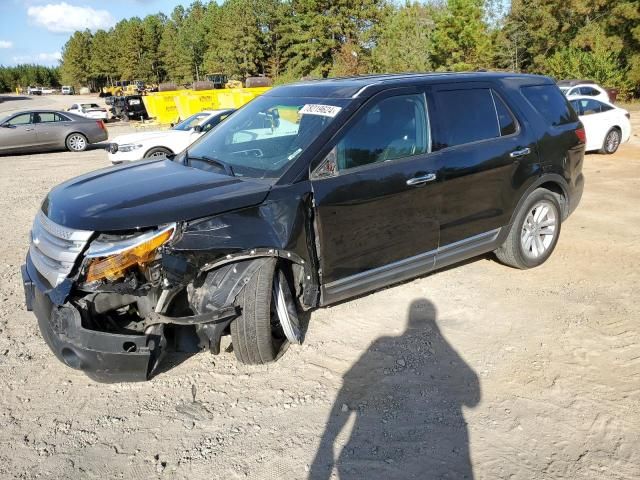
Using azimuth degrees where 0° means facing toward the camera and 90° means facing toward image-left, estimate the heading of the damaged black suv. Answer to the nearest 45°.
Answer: approximately 45°

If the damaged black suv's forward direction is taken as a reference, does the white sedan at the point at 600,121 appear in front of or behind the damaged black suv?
behind

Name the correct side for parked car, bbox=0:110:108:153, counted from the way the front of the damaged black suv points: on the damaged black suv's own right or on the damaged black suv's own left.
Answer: on the damaged black suv's own right

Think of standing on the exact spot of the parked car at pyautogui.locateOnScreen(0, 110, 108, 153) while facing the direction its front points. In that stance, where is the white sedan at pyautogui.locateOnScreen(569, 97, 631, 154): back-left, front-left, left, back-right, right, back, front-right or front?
back-left

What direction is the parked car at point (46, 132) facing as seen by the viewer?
to the viewer's left
